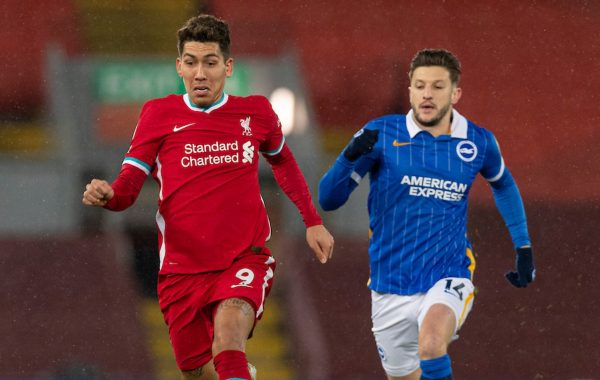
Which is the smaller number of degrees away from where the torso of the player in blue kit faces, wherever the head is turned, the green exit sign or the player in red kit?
the player in red kit

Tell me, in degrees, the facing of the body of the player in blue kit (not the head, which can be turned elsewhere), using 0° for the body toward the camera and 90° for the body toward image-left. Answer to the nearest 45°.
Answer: approximately 0°

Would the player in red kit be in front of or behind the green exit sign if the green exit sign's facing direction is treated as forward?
in front

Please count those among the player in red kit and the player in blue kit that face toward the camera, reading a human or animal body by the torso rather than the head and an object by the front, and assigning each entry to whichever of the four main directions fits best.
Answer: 2

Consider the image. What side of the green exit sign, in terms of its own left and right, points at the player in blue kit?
front

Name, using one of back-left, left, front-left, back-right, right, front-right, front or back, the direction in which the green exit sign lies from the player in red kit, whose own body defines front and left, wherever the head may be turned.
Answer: back

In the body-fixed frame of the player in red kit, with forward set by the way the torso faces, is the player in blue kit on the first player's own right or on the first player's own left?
on the first player's own left

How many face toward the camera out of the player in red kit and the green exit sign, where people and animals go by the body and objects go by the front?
2
